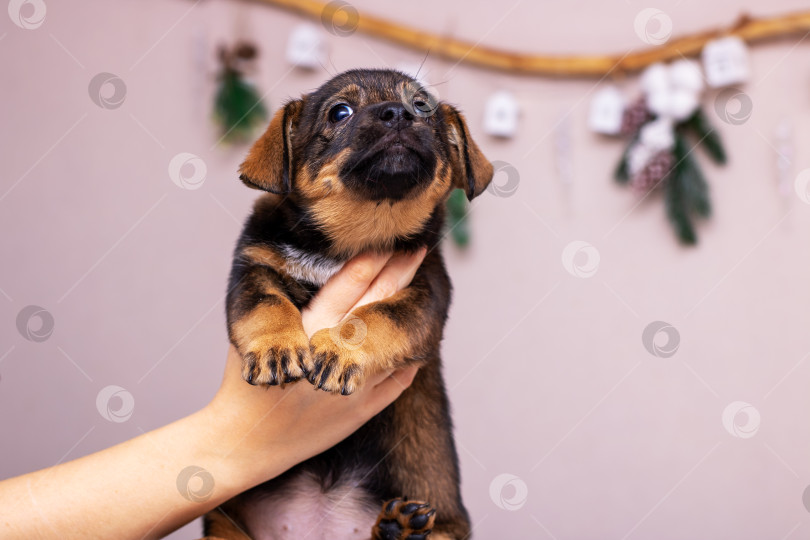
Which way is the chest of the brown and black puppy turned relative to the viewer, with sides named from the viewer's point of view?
facing the viewer

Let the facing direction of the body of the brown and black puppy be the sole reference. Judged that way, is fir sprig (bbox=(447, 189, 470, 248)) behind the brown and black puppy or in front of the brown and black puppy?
behind

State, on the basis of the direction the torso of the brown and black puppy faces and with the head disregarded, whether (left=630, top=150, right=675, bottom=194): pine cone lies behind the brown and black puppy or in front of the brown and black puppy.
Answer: behind

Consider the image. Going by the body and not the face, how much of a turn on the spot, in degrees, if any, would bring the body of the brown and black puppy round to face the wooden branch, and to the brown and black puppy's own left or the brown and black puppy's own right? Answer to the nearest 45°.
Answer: approximately 180°

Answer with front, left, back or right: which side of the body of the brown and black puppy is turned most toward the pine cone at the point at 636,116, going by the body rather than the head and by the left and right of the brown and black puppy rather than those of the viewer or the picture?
back
